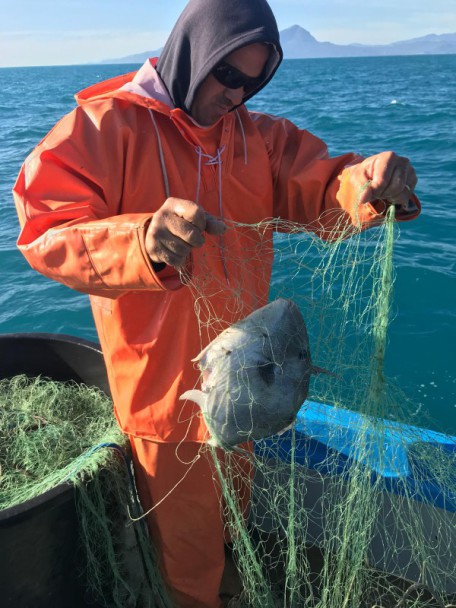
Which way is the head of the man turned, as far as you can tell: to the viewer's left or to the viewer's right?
to the viewer's right

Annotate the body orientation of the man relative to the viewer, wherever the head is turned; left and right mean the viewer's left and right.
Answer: facing the viewer and to the right of the viewer
